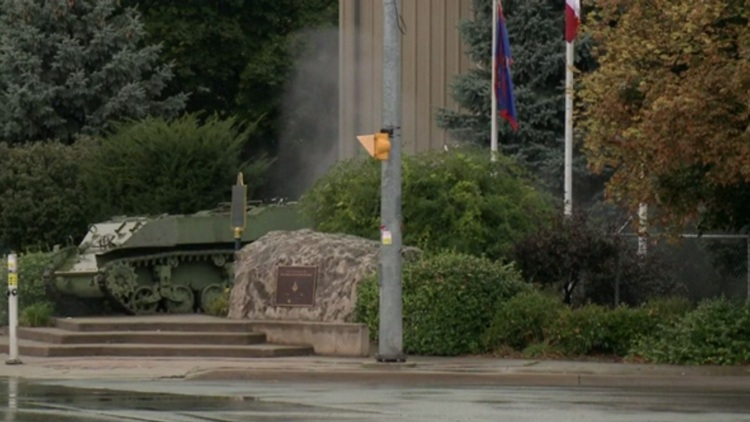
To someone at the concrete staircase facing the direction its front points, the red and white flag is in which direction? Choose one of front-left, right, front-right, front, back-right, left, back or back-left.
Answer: left

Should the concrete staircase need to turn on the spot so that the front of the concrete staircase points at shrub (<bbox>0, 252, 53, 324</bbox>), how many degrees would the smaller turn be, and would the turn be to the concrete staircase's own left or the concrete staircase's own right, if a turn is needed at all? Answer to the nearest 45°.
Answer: approximately 135° to the concrete staircase's own right

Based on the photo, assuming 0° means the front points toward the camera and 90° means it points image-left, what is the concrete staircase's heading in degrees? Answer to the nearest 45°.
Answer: approximately 0°

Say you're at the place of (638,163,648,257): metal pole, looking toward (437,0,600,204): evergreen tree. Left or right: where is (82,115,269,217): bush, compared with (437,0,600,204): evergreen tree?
left

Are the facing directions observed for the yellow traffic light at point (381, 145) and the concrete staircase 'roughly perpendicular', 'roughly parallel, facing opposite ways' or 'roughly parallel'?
roughly perpendicular

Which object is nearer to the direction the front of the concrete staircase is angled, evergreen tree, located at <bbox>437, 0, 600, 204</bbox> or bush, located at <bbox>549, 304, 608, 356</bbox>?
the bush

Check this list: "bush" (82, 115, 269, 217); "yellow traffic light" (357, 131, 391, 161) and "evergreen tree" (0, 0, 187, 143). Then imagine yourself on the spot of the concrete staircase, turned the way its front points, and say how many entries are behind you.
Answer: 2

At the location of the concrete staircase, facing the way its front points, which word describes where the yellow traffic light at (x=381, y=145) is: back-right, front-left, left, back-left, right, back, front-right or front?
front-left

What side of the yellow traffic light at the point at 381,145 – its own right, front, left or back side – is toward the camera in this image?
left

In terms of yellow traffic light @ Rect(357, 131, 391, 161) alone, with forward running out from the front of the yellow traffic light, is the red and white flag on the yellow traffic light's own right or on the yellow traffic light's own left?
on the yellow traffic light's own right
